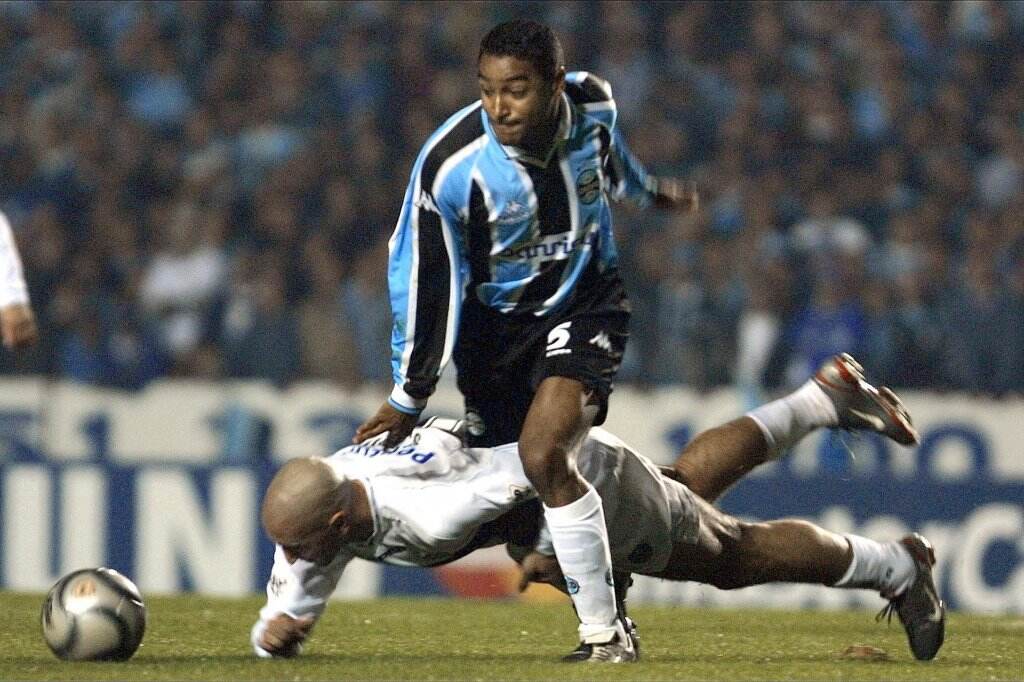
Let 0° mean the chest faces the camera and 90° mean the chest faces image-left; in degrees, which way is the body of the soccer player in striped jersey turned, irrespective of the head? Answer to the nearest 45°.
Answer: approximately 0°

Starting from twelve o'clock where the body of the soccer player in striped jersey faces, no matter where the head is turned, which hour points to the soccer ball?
The soccer ball is roughly at 2 o'clock from the soccer player in striped jersey.
